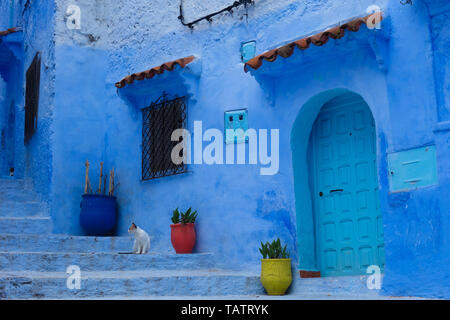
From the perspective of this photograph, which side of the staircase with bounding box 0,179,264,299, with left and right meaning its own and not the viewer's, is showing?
front

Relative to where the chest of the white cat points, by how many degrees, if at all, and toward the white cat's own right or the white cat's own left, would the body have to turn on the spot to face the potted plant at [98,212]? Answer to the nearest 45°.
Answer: approximately 45° to the white cat's own right

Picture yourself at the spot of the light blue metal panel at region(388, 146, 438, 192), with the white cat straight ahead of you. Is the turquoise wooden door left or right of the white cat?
right

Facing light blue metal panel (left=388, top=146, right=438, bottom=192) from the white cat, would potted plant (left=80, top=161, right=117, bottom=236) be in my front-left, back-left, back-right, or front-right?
back-left

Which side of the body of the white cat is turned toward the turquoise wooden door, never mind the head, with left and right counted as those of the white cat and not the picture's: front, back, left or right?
back

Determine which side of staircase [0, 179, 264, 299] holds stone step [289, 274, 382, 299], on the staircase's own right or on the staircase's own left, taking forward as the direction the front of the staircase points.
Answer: on the staircase's own left

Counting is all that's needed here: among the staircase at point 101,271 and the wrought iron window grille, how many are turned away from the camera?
0

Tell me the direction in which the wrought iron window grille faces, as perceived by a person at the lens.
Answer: facing the viewer and to the left of the viewer

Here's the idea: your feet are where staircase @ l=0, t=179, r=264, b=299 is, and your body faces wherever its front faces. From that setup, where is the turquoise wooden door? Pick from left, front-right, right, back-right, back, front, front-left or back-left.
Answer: left

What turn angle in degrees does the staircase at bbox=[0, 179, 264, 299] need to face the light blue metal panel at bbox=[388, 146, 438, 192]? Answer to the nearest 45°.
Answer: approximately 90° to its left

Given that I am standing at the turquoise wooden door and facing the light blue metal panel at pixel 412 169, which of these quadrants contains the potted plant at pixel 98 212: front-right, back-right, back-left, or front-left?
back-right

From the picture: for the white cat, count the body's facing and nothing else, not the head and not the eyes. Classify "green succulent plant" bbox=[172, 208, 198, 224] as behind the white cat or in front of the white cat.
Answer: behind

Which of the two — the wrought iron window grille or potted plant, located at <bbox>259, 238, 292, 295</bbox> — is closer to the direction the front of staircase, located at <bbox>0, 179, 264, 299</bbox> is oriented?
the potted plant

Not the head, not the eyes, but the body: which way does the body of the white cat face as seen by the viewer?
to the viewer's left

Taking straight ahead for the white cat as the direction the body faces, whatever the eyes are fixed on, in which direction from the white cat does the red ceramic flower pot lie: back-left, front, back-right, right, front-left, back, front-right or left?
back

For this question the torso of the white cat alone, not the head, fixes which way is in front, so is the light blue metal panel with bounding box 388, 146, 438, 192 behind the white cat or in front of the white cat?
behind
